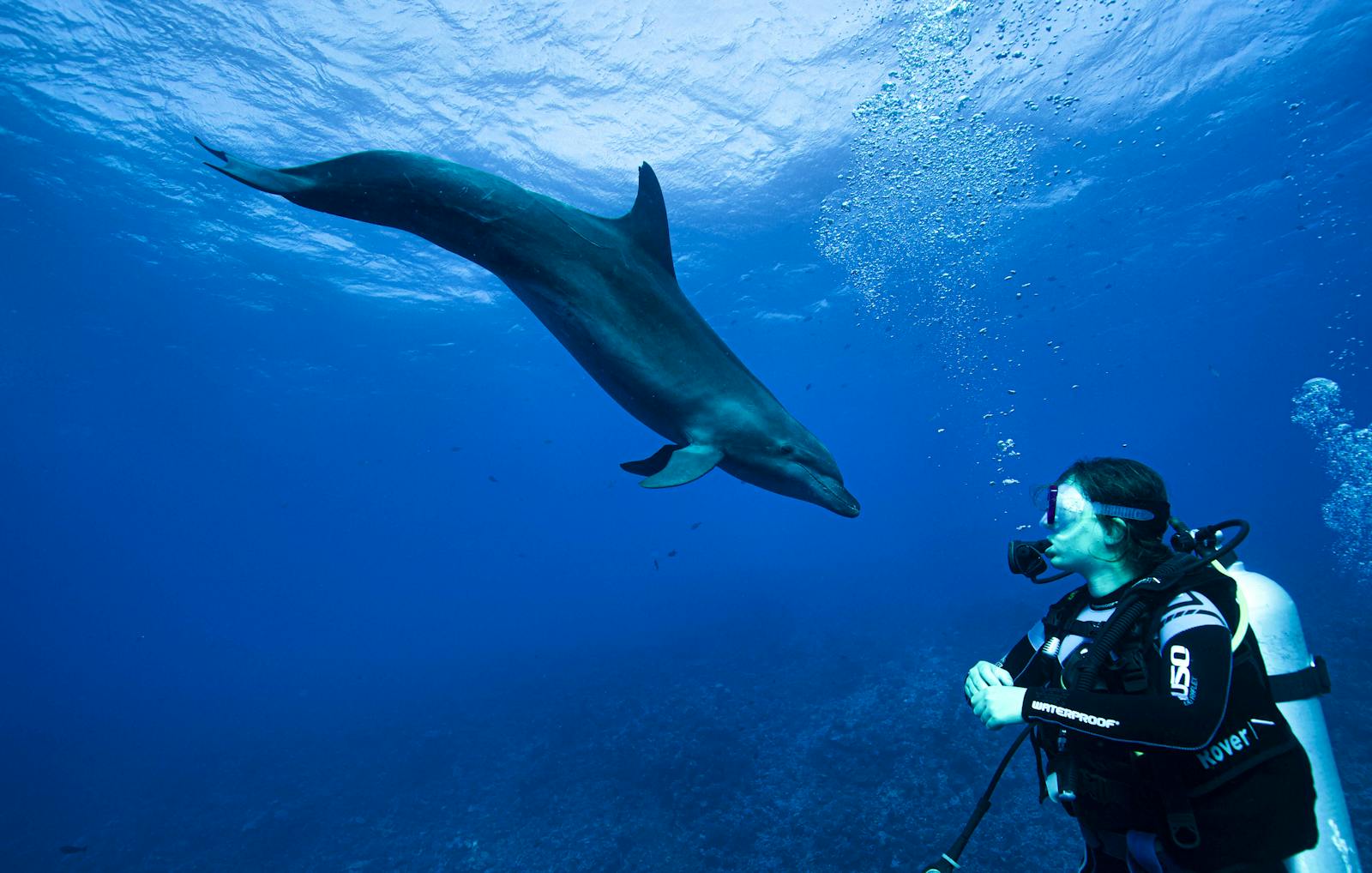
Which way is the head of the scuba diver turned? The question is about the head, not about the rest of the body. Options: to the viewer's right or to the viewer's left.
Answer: to the viewer's left

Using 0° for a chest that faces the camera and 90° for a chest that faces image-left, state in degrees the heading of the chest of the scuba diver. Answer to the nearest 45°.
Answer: approximately 45°
